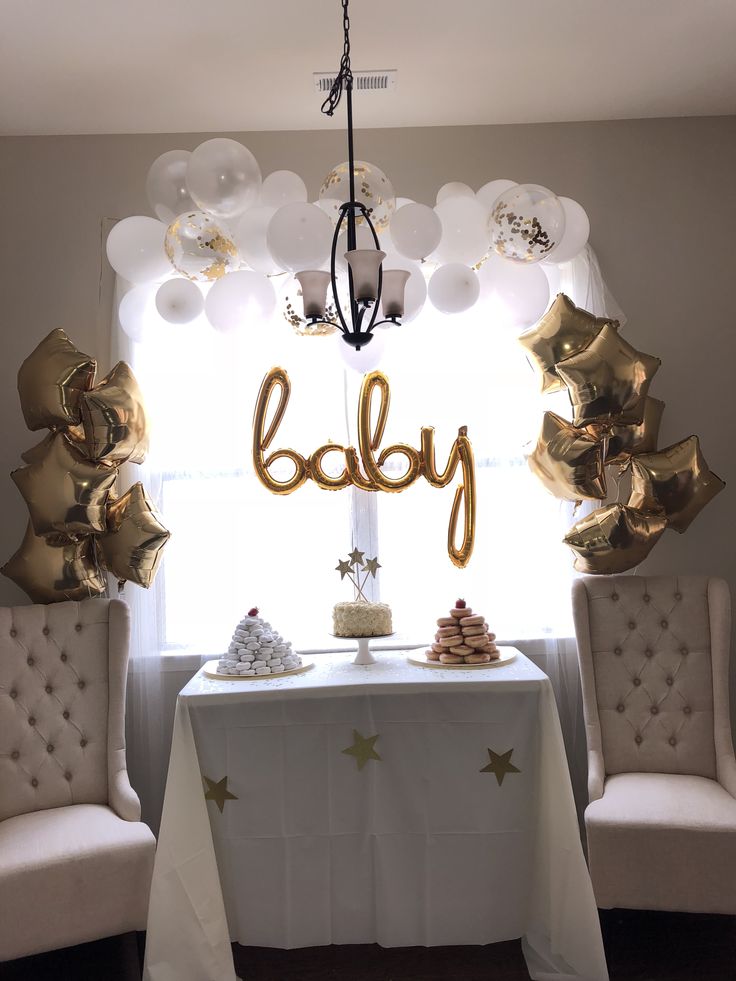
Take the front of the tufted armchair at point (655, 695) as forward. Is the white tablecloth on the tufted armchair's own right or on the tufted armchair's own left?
on the tufted armchair's own right

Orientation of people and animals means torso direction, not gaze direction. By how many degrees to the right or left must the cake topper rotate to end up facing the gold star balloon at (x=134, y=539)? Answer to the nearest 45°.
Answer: approximately 90° to its right

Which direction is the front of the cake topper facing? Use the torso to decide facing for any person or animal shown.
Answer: toward the camera

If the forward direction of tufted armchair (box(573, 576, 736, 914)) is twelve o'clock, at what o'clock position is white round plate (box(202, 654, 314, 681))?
The white round plate is roughly at 2 o'clock from the tufted armchair.

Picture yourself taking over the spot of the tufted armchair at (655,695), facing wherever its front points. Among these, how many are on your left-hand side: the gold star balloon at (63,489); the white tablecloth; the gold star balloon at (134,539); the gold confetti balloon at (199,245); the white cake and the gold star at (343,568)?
0

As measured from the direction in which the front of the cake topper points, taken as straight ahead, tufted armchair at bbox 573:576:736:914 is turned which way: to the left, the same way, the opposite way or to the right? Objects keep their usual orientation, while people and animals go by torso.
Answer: the same way

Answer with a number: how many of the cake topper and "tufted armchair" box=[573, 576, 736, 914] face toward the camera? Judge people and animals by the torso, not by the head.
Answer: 2
